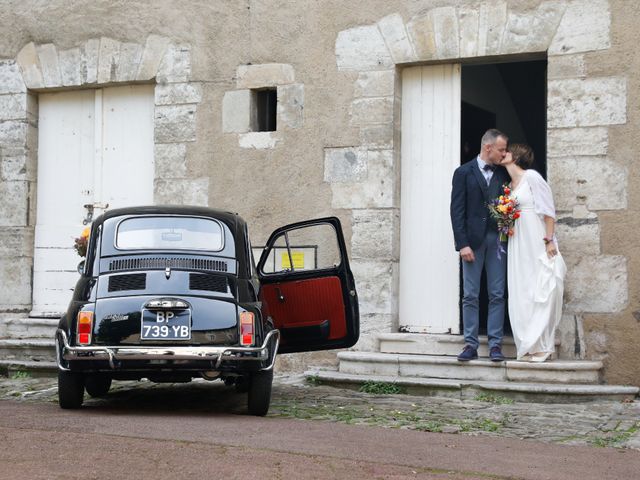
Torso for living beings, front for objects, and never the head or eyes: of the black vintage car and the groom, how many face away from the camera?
1

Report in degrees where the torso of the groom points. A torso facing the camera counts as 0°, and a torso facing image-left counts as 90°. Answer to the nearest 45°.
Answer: approximately 315°

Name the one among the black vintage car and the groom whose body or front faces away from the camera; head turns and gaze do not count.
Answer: the black vintage car

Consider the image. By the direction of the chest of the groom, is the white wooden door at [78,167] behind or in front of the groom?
behind

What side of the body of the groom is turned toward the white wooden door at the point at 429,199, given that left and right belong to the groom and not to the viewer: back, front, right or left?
back

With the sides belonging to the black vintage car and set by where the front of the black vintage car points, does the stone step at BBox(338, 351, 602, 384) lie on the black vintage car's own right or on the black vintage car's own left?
on the black vintage car's own right

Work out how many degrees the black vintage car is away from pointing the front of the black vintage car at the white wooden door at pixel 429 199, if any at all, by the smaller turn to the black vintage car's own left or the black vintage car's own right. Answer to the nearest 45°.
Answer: approximately 45° to the black vintage car's own right

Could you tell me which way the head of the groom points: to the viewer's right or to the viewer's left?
to the viewer's right

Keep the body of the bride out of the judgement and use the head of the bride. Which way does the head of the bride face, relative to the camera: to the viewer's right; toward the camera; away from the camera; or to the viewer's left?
to the viewer's left

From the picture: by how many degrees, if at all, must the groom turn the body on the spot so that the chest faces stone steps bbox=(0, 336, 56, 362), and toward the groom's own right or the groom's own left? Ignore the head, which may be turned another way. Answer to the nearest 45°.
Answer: approximately 135° to the groom's own right

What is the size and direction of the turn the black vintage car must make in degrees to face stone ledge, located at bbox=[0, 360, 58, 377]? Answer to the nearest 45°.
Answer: approximately 45° to its left

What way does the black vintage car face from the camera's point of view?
away from the camera
